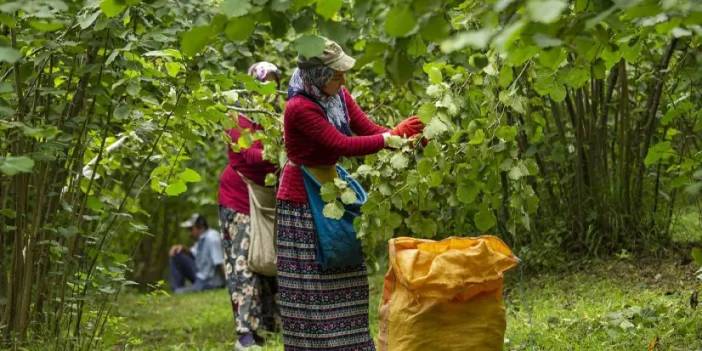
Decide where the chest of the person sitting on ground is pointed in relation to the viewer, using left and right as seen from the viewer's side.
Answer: facing to the left of the viewer

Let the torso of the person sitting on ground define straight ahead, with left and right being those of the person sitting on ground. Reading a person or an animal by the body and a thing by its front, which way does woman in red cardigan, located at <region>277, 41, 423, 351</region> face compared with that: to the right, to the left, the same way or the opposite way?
the opposite way

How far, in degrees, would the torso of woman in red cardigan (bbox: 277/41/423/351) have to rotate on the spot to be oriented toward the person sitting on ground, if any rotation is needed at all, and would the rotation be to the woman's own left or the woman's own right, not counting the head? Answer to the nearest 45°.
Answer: approximately 90° to the woman's own left

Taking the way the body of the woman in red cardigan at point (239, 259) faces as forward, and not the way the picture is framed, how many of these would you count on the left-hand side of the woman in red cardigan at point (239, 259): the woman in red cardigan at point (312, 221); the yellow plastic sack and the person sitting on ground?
1

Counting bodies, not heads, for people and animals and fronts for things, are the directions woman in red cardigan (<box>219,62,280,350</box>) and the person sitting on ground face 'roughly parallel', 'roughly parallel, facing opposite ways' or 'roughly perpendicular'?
roughly parallel, facing opposite ways

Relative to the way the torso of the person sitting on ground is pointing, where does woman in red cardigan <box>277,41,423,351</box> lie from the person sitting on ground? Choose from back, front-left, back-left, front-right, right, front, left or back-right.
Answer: left

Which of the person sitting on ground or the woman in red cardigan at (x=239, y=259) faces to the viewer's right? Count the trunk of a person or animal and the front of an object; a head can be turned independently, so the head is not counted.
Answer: the woman in red cardigan

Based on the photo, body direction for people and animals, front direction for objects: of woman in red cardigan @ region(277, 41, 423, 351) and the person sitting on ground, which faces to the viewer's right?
the woman in red cardigan

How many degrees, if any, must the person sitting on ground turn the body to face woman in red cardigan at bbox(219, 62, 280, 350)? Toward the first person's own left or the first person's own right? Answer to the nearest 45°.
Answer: approximately 90° to the first person's own left

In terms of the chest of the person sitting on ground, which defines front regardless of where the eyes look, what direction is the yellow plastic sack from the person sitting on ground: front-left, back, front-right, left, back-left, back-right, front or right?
left

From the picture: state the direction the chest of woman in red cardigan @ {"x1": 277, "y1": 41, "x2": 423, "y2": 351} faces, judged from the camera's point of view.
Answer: to the viewer's right

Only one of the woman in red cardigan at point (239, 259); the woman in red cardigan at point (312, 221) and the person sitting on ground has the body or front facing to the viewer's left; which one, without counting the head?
the person sitting on ground

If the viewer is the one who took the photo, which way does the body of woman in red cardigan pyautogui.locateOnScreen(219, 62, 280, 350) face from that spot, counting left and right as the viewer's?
facing to the right of the viewer

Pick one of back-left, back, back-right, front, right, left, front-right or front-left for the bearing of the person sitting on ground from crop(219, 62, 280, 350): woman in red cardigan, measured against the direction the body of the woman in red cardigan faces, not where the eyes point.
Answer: left

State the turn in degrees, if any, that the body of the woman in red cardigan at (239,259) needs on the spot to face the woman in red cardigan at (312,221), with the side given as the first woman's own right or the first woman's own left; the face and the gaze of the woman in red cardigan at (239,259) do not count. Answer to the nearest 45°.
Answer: approximately 90° to the first woman's own right

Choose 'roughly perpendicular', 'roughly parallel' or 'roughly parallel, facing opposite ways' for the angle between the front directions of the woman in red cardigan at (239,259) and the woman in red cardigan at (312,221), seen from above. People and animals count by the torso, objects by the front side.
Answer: roughly parallel

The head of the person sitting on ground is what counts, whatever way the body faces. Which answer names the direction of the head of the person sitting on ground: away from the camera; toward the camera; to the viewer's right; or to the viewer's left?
to the viewer's left
